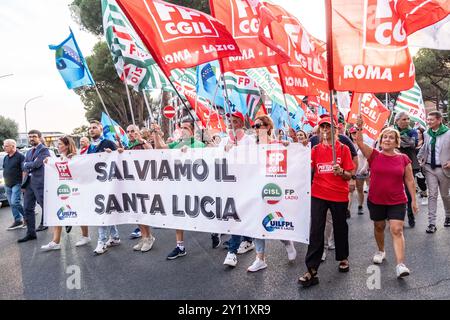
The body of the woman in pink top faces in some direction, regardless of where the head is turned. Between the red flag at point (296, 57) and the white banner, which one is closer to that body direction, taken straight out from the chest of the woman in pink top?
the white banner

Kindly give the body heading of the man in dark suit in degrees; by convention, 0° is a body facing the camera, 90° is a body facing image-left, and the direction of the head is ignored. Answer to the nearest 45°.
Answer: approximately 45°

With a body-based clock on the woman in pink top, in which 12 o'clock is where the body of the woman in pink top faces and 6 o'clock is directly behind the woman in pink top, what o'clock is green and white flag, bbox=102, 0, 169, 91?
The green and white flag is roughly at 3 o'clock from the woman in pink top.

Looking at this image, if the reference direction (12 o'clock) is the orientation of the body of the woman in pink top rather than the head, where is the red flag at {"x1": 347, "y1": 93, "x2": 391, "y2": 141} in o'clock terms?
The red flag is roughly at 6 o'clock from the woman in pink top.

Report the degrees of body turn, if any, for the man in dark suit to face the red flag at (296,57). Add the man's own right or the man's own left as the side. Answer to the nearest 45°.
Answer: approximately 90° to the man's own left

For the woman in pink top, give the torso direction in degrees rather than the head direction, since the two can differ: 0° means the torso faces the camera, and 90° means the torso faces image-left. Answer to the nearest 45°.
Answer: approximately 0°

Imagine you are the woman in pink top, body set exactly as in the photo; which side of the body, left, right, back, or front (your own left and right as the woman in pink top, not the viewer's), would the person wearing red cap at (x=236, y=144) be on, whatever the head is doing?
right

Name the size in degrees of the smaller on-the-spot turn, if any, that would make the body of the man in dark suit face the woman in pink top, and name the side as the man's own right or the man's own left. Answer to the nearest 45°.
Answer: approximately 90° to the man's own left

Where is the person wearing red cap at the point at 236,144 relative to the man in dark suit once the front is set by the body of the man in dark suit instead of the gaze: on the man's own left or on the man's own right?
on the man's own left
